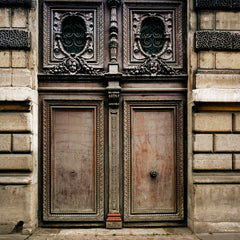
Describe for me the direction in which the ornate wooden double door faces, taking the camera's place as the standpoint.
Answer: facing the viewer
